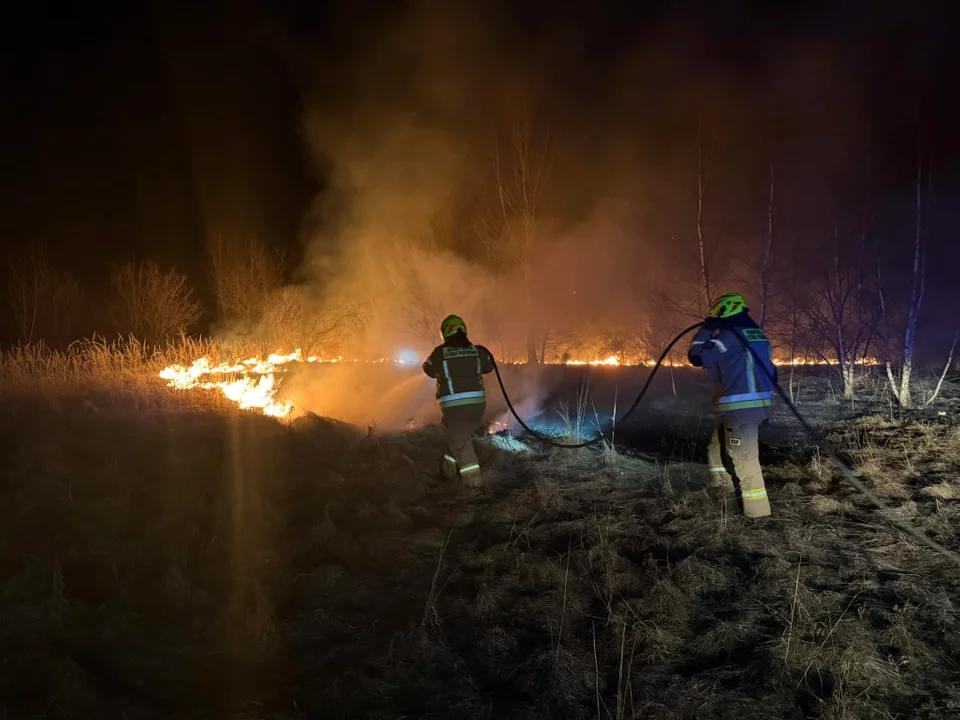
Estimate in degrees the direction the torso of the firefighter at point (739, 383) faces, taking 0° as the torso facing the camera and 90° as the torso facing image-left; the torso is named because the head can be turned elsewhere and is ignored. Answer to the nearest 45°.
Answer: approximately 135°

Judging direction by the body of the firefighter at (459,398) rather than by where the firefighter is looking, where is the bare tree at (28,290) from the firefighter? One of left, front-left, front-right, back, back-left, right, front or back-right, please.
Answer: front-left

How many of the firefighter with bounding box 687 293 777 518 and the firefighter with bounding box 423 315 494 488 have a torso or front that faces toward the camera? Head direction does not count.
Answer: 0

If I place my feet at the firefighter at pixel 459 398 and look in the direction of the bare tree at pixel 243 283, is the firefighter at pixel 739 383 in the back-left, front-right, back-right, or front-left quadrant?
back-right

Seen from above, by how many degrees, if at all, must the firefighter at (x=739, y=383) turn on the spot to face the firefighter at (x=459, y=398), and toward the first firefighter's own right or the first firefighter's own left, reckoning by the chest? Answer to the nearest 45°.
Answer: approximately 45° to the first firefighter's own left

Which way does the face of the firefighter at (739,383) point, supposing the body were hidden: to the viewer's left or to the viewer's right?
to the viewer's left

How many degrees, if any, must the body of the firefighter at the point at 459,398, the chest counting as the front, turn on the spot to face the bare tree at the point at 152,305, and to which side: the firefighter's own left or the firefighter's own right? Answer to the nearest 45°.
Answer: approximately 45° to the firefighter's own left

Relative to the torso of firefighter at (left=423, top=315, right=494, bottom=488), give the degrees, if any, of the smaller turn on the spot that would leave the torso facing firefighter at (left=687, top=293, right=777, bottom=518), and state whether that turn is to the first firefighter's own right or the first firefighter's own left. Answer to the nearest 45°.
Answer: approximately 135° to the first firefighter's own right

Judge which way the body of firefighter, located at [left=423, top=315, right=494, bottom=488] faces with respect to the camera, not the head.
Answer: away from the camera

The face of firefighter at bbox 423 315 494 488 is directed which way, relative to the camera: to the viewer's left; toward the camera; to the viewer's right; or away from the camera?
away from the camera

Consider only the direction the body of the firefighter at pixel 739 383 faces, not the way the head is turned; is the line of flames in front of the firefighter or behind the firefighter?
in front
